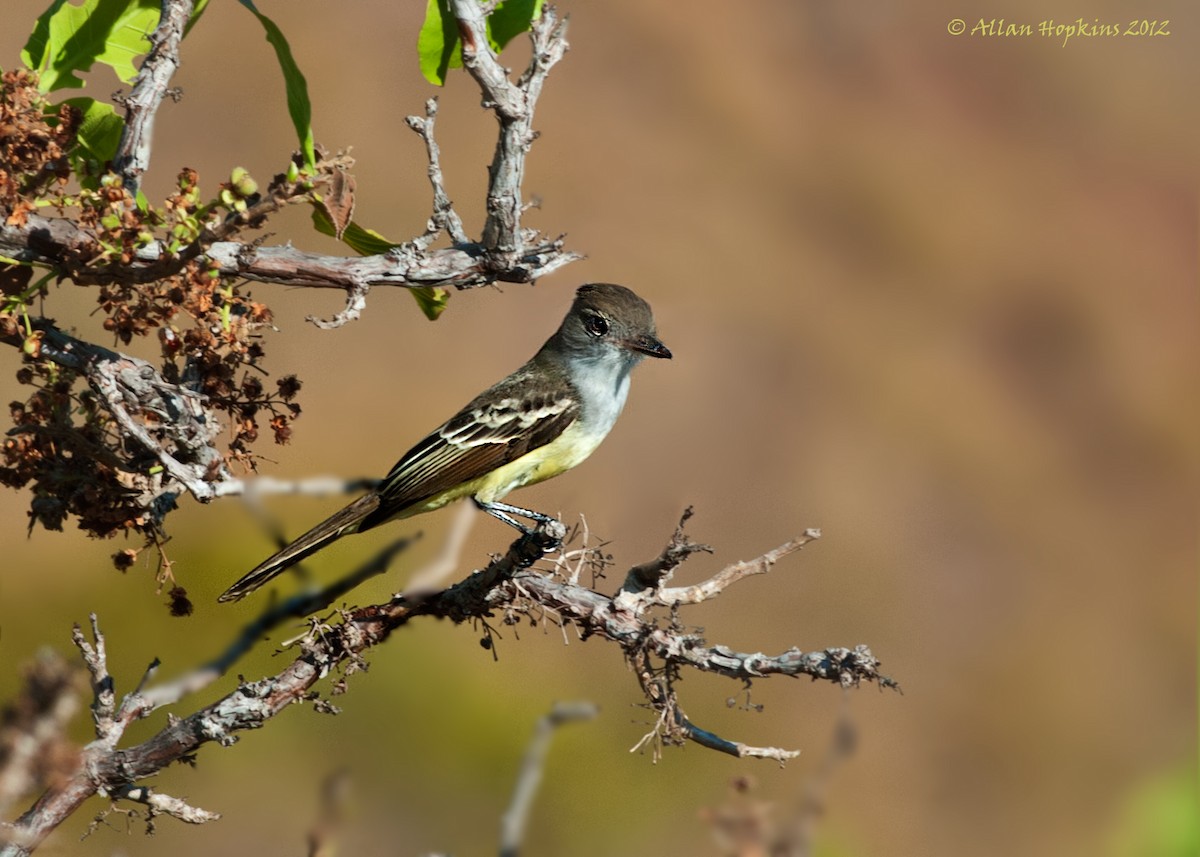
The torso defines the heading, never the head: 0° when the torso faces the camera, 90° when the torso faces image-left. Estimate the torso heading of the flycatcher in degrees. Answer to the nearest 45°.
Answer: approximately 270°

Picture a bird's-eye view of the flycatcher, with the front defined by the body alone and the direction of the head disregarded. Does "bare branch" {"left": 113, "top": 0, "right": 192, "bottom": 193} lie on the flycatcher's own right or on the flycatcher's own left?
on the flycatcher's own right

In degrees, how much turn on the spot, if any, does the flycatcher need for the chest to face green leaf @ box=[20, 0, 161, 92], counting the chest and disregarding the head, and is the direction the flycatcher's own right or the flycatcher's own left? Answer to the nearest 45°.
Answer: approximately 135° to the flycatcher's own right

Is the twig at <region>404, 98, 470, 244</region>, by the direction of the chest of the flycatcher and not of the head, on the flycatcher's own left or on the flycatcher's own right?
on the flycatcher's own right
